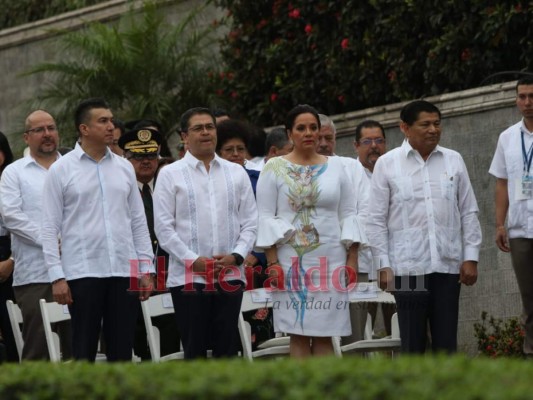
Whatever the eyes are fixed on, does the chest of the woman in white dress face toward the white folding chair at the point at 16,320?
no

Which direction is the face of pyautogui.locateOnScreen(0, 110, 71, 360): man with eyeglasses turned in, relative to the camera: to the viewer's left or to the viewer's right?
to the viewer's right

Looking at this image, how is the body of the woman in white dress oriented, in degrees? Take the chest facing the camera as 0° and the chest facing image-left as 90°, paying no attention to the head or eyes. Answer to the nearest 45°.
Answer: approximately 0°

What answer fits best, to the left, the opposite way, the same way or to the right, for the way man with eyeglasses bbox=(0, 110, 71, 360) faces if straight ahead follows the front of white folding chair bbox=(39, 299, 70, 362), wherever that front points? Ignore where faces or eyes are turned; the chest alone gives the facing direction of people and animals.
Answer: the same way

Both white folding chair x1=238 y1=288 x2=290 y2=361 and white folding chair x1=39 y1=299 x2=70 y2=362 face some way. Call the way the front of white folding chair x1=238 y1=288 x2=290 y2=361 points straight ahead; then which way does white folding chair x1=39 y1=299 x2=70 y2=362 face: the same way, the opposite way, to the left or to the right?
the same way

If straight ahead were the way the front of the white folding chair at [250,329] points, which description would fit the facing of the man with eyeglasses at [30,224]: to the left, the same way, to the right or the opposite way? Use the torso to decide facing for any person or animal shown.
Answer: the same way

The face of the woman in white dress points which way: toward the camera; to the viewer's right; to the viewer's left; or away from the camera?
toward the camera

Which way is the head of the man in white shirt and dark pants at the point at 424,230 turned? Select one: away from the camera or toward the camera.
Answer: toward the camera

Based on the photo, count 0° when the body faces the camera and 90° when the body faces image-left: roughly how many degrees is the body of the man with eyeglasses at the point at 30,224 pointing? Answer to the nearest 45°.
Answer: approximately 315°

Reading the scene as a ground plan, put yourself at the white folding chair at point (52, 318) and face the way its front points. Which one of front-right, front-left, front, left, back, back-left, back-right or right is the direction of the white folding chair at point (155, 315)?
front-left

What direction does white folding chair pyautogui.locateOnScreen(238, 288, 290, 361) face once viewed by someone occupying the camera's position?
facing the viewer and to the right of the viewer
